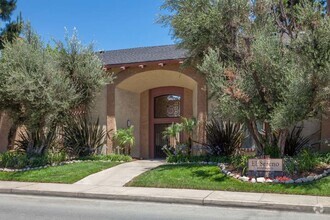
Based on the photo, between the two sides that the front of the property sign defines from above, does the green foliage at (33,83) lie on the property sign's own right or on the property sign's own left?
on the property sign's own right

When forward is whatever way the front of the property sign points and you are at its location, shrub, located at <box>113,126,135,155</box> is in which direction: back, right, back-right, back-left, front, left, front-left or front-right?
back-right

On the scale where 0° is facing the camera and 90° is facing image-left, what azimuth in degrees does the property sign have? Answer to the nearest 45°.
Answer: approximately 0°

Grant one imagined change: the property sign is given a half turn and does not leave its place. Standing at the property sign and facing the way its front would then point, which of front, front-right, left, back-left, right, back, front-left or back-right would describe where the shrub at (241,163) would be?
front-left

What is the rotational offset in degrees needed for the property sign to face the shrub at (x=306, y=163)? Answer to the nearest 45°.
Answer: approximately 135° to its left

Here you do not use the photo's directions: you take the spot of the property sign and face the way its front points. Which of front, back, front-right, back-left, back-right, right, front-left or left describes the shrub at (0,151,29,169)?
right

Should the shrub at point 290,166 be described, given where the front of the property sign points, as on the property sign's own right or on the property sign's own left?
on the property sign's own left

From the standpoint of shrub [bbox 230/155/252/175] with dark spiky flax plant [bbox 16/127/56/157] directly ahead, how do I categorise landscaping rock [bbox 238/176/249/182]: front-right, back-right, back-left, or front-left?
back-left

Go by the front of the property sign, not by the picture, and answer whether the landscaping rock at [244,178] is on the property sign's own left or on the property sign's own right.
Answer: on the property sign's own right

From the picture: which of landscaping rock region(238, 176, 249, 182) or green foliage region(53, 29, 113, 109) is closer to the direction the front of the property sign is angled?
the landscaping rock

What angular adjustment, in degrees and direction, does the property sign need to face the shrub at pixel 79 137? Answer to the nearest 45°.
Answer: approximately 135° to its right

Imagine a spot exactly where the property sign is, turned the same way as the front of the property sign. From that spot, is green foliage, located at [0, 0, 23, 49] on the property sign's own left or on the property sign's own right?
on the property sign's own right

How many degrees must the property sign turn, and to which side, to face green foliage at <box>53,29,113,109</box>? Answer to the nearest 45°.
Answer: approximately 90° to its right

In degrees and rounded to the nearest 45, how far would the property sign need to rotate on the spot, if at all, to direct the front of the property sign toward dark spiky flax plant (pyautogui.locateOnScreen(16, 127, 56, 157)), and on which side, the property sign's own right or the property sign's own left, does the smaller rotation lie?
approximately 90° to the property sign's own right
